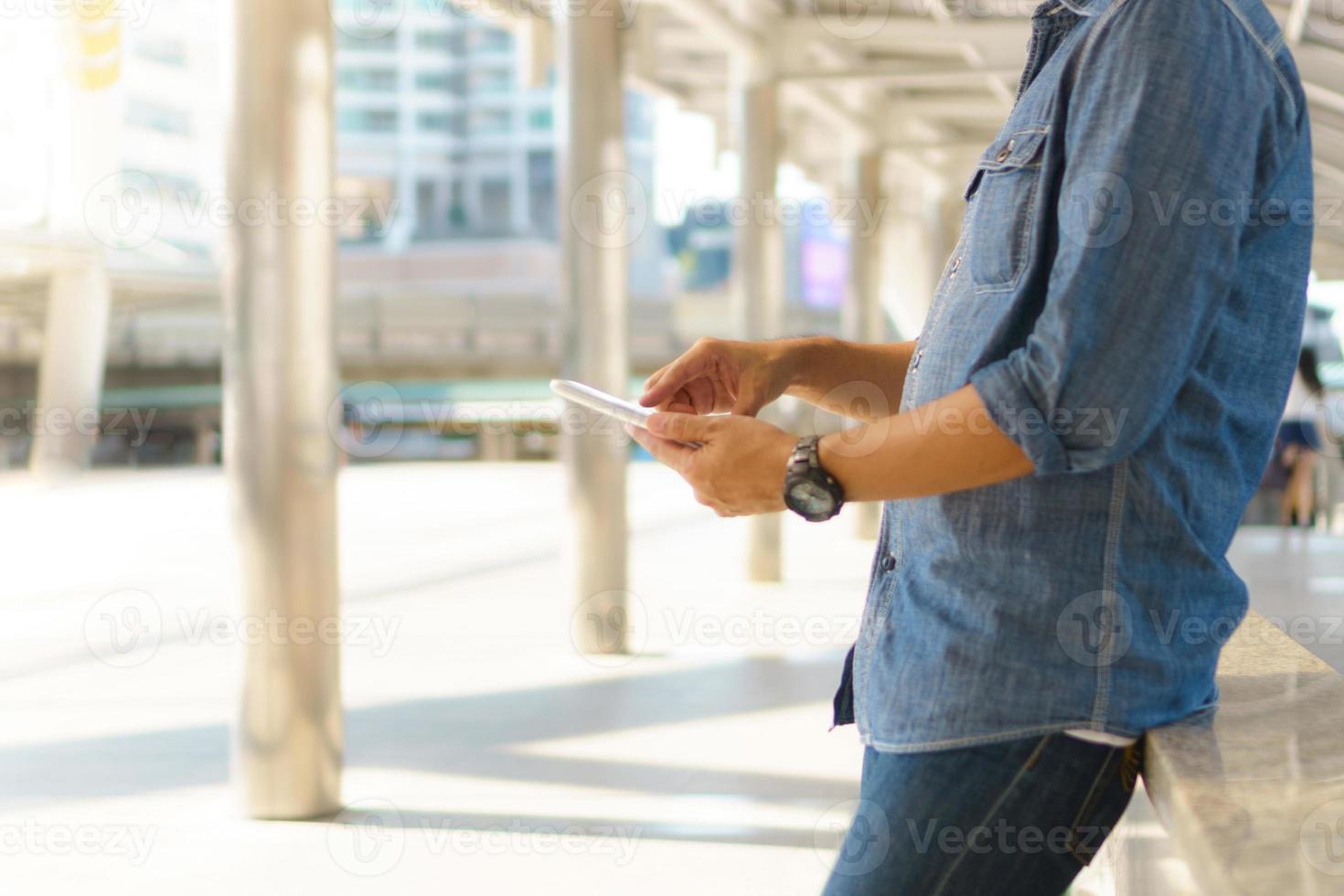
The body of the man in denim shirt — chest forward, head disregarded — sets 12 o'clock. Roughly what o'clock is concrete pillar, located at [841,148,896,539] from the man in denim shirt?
The concrete pillar is roughly at 3 o'clock from the man in denim shirt.

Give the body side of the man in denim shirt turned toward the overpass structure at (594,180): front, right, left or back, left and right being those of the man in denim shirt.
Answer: right

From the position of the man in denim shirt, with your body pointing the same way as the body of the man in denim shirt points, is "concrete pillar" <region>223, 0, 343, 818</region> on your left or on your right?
on your right

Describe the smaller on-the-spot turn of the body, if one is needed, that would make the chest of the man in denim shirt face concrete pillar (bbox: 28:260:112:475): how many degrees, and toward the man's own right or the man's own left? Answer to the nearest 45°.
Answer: approximately 45° to the man's own right

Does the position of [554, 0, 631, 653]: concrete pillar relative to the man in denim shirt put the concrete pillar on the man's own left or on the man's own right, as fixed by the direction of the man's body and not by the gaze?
on the man's own right

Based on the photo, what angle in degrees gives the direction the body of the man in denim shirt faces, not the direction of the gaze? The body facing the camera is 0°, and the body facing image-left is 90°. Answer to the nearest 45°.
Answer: approximately 90°

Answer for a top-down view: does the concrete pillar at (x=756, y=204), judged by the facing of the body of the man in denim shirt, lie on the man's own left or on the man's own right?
on the man's own right
